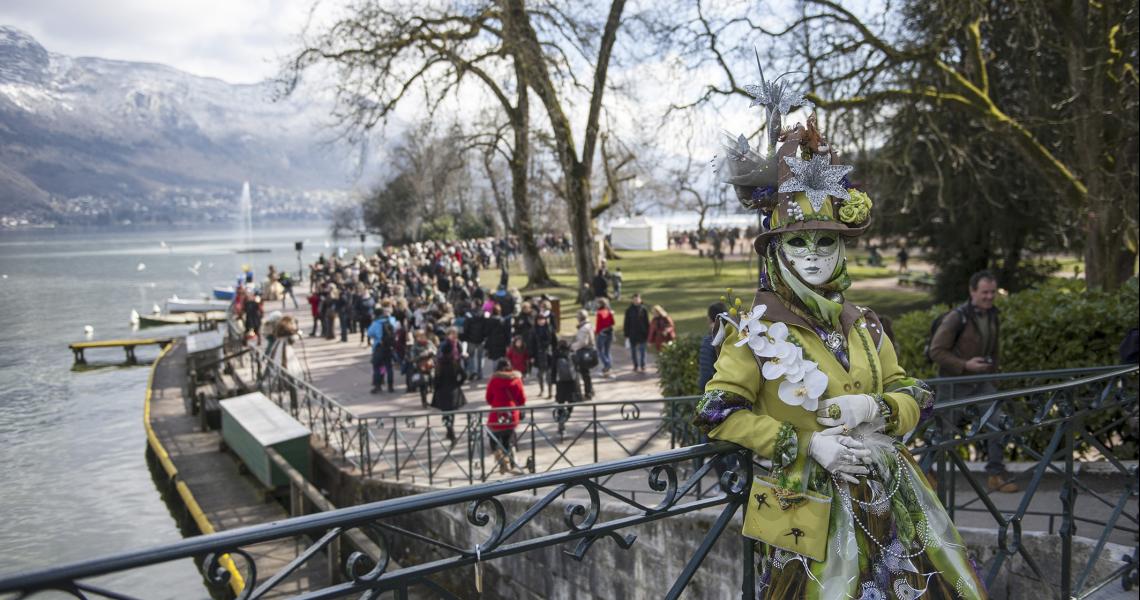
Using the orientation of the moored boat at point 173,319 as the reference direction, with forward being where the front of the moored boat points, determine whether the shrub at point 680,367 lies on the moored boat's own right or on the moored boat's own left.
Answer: on the moored boat's own left

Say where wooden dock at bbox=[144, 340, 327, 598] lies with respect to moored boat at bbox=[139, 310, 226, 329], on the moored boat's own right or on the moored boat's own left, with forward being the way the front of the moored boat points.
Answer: on the moored boat's own left

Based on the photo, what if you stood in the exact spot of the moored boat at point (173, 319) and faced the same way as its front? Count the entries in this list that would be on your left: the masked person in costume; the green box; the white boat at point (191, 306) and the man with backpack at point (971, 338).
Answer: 3

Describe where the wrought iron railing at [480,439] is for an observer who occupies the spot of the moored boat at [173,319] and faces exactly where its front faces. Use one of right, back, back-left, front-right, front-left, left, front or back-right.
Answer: left

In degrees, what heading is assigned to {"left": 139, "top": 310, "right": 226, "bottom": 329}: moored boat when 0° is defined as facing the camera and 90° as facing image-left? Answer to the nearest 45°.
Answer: approximately 90°

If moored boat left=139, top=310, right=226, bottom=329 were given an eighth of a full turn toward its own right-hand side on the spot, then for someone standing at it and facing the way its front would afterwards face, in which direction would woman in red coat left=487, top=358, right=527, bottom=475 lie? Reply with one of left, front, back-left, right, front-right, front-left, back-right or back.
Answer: back-left

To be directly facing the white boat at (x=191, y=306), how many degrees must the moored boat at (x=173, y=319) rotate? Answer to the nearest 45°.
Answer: approximately 90° to its right

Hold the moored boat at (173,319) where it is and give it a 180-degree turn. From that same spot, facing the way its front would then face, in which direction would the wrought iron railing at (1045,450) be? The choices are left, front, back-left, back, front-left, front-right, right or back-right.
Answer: right

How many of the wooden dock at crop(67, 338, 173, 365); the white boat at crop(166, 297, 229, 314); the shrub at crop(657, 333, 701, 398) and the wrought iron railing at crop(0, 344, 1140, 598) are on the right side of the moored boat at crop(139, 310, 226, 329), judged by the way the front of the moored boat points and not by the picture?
1

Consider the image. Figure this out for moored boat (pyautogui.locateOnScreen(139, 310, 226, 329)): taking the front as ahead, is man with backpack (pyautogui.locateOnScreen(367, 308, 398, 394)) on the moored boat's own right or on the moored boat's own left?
on the moored boat's own left

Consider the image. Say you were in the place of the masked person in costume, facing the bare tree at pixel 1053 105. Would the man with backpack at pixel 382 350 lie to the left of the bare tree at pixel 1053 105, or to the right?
left

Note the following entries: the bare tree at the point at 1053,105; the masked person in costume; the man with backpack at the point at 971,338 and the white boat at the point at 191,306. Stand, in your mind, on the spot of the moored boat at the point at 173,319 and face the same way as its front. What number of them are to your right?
1

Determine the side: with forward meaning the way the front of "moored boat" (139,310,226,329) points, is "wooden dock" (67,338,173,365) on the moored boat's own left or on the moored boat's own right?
on the moored boat's own left

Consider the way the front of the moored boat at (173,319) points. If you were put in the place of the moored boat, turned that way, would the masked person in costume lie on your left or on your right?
on your left

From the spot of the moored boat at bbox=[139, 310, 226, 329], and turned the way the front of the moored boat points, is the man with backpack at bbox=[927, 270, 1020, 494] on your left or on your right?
on your left

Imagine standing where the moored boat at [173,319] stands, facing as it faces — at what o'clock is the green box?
The green box is roughly at 9 o'clock from the moored boat.
